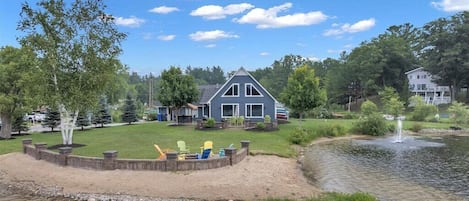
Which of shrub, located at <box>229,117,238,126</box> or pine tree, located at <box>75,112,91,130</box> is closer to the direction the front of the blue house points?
the shrub

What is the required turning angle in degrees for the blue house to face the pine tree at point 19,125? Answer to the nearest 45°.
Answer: approximately 90° to its right

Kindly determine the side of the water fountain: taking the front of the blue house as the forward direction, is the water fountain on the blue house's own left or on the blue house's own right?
on the blue house's own left

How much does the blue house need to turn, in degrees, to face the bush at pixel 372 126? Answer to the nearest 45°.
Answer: approximately 90° to its left

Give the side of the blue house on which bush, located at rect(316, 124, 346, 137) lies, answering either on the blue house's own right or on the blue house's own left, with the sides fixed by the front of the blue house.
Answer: on the blue house's own left

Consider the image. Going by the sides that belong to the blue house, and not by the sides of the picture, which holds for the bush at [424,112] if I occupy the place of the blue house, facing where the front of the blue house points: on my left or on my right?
on my left

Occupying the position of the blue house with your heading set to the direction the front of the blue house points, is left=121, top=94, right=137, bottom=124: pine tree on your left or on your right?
on your right

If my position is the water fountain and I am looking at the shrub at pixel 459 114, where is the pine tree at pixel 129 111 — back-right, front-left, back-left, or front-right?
back-left

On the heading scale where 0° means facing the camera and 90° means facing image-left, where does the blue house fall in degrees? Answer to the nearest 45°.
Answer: approximately 0°
